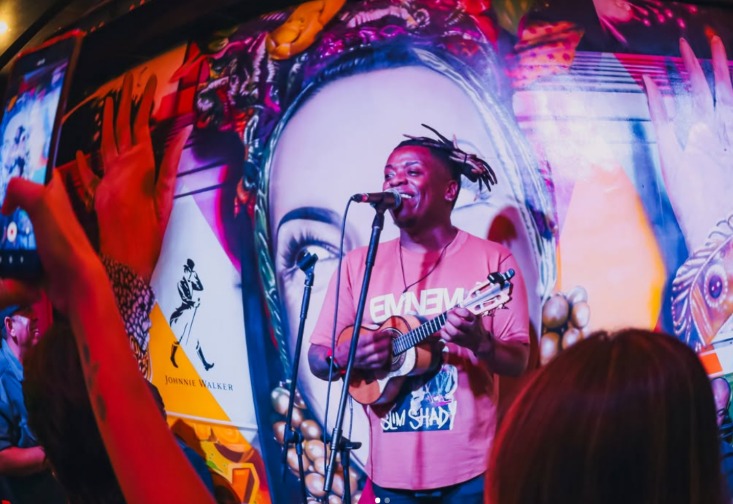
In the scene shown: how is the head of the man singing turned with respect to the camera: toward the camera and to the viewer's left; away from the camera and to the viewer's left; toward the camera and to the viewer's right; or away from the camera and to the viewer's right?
toward the camera and to the viewer's left

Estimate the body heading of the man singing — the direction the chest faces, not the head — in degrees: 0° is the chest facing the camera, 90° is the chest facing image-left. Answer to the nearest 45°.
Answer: approximately 45°

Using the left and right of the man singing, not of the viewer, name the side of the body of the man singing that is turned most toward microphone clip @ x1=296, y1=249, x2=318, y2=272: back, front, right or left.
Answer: right

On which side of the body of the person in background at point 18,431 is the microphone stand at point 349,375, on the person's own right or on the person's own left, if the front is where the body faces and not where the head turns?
on the person's own right

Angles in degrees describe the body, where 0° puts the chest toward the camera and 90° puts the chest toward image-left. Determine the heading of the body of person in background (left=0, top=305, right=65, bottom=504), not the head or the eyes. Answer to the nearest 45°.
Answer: approximately 270°

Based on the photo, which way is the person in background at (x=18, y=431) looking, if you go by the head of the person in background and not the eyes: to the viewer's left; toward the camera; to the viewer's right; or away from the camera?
to the viewer's right

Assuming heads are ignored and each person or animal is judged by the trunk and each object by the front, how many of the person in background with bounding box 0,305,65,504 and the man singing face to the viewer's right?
1

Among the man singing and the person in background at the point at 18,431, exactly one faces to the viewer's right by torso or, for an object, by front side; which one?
the person in background

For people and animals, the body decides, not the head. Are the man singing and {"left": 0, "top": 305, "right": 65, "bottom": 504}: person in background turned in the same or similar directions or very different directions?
very different directions

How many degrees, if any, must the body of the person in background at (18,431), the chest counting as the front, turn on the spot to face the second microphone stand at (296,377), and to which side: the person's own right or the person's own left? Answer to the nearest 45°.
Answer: approximately 45° to the person's own right
